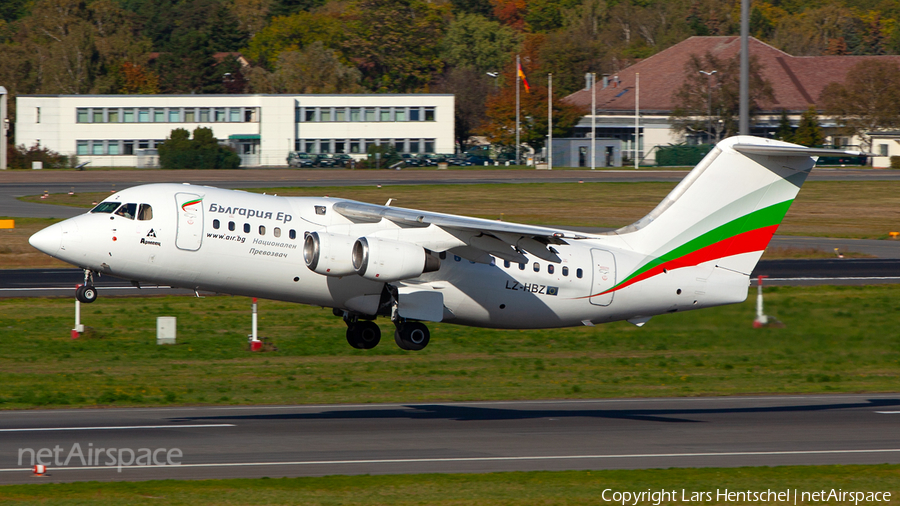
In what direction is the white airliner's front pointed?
to the viewer's left
